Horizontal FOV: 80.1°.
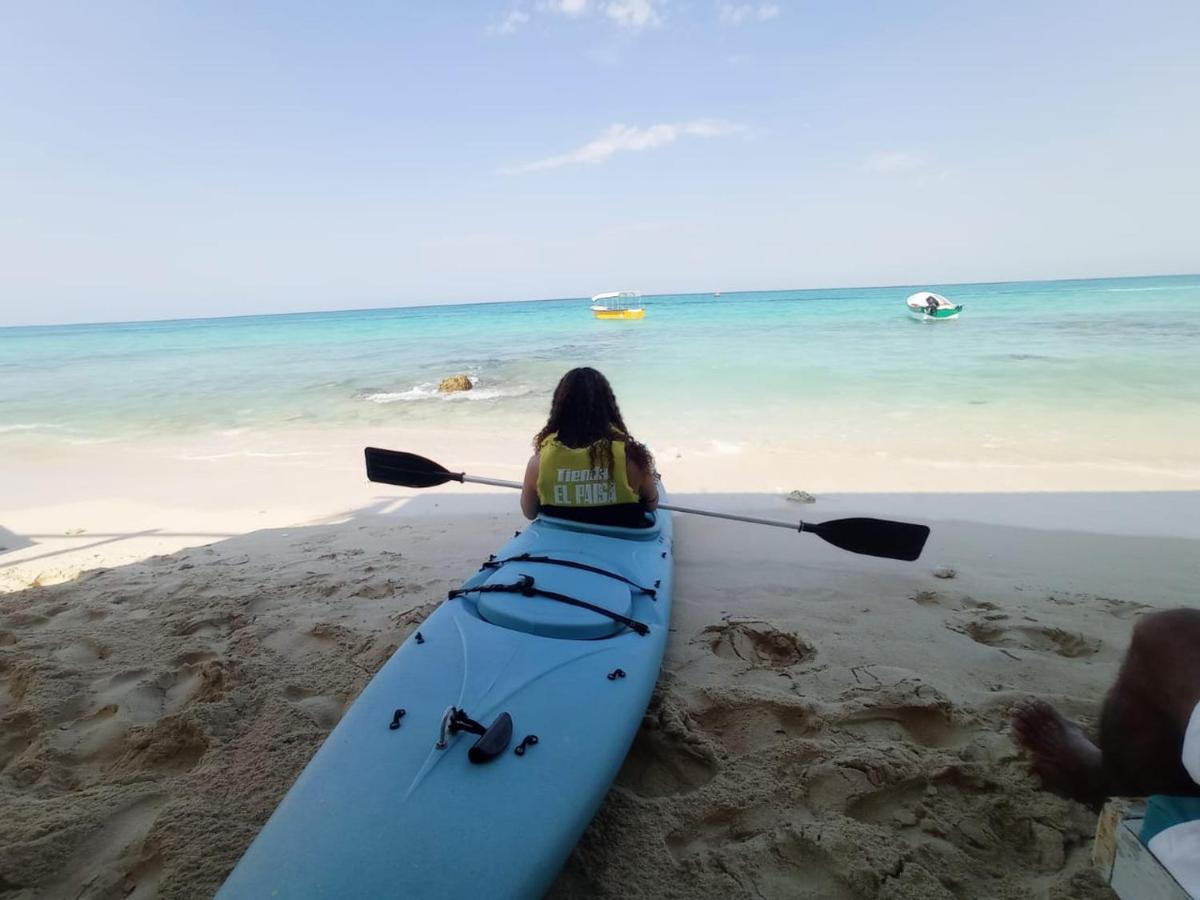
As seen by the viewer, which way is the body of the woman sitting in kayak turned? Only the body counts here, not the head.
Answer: away from the camera

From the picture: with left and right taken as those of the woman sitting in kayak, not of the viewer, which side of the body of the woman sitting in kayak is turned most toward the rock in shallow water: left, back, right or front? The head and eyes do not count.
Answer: front

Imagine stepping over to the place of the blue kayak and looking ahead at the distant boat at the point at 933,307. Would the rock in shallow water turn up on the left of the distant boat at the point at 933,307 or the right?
left

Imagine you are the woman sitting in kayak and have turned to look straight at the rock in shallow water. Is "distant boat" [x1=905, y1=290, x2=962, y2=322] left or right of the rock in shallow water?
right

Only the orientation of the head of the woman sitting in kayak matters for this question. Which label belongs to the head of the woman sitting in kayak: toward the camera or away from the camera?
away from the camera
